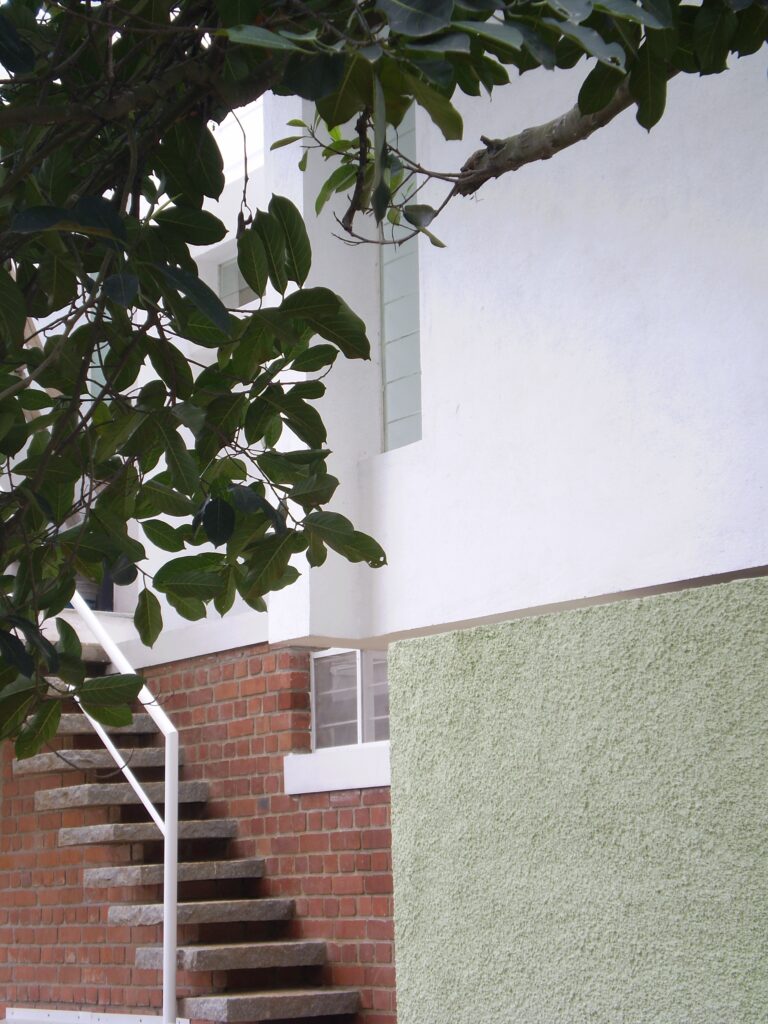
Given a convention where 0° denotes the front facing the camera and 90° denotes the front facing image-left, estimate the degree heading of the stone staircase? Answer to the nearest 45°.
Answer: approximately 315°

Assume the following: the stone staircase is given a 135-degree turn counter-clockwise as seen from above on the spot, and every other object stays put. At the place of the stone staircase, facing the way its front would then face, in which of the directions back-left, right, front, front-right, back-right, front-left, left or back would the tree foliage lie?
back
